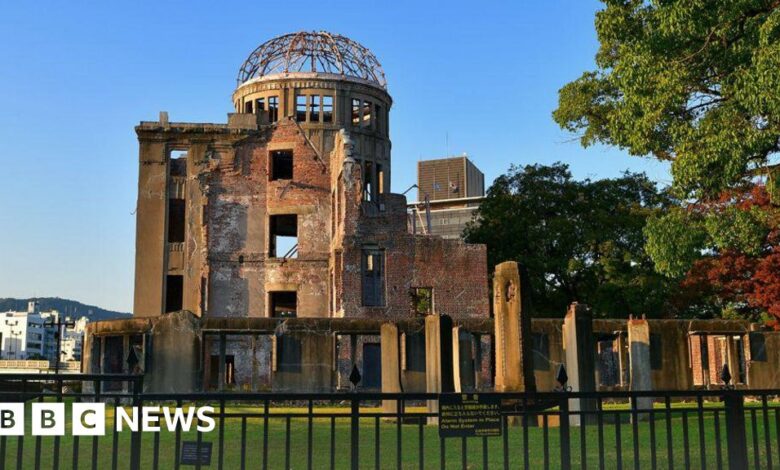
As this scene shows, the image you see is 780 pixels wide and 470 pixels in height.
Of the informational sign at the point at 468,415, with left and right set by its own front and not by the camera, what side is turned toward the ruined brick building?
back

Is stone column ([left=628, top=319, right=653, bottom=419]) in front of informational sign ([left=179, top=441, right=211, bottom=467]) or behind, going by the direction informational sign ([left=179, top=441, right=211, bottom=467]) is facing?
behind

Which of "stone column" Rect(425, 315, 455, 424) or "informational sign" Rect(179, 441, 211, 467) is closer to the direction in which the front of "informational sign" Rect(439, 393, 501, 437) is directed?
the informational sign

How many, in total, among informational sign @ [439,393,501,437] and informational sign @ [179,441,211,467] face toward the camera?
2

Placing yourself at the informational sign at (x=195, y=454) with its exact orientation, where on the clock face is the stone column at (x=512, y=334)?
The stone column is roughly at 7 o'clock from the informational sign.

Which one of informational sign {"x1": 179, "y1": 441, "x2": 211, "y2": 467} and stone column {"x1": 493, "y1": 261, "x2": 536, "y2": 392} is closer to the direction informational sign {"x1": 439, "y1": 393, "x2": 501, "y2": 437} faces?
the informational sign

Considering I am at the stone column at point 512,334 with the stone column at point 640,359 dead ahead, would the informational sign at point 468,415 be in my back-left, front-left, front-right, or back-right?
back-right

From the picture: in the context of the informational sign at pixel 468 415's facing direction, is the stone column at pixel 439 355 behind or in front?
behind

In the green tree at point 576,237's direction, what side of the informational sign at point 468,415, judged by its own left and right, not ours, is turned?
back

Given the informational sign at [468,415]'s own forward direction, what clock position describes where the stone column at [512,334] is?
The stone column is roughly at 6 o'clock from the informational sign.

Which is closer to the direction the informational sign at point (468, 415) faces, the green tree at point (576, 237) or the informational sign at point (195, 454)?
the informational sign

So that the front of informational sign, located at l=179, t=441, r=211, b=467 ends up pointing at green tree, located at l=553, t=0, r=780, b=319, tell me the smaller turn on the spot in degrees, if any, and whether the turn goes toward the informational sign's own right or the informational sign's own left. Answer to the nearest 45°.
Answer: approximately 135° to the informational sign's own left

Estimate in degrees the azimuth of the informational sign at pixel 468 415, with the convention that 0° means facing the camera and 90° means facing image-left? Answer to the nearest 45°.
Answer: approximately 0°

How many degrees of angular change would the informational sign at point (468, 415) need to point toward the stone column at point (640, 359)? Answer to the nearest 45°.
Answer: approximately 180°
